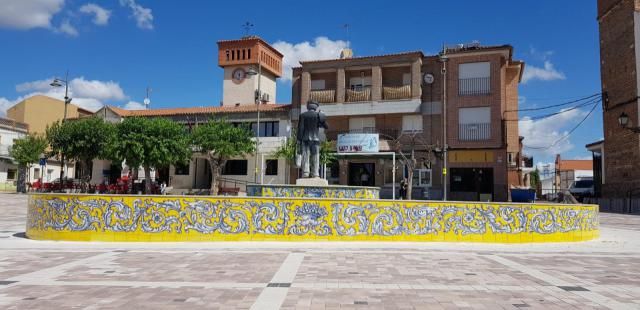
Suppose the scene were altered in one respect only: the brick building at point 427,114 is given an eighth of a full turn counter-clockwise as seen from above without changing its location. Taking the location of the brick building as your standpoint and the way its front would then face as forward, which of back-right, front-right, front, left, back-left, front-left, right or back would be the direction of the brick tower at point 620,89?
front-left

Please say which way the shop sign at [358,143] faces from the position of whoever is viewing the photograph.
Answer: facing the viewer

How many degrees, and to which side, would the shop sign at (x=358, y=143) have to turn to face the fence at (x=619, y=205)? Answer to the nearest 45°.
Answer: approximately 90° to its left

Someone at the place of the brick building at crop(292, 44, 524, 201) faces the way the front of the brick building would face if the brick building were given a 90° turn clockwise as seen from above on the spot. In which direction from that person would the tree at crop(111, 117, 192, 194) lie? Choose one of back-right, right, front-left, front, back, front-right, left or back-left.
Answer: front

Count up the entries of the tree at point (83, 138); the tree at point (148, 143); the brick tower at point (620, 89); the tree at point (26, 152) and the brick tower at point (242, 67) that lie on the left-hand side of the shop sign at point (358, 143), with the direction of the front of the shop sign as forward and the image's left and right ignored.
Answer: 1

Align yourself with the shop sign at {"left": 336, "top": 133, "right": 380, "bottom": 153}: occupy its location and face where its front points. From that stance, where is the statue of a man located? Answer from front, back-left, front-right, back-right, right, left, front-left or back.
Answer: front

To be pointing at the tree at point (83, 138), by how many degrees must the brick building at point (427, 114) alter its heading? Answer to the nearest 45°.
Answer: approximately 90° to its right

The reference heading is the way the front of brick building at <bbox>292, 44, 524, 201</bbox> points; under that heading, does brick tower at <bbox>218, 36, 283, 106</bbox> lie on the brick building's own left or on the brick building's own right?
on the brick building's own right

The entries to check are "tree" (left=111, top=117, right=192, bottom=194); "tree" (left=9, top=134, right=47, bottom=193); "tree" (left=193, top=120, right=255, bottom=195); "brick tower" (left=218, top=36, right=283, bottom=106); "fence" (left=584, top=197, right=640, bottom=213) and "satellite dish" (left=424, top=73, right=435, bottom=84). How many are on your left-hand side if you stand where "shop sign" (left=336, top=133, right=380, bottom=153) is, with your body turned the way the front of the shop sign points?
2

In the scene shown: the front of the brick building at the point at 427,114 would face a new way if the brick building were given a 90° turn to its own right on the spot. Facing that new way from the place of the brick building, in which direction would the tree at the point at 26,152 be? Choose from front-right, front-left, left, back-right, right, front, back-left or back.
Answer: front

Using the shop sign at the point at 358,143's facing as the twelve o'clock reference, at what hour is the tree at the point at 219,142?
The tree is roughly at 3 o'clock from the shop sign.
